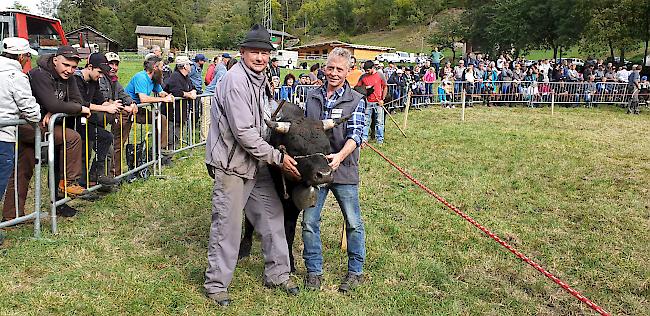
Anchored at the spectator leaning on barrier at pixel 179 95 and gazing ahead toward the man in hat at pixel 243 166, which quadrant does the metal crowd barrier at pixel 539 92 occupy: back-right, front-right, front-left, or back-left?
back-left

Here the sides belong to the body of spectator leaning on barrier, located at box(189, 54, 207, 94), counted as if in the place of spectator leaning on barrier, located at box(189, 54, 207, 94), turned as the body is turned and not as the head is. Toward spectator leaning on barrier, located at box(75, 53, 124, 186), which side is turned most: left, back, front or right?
right

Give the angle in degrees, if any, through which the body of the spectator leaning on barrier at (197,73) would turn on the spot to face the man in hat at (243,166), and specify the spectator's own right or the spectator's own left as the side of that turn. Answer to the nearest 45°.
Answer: approximately 90° to the spectator's own right

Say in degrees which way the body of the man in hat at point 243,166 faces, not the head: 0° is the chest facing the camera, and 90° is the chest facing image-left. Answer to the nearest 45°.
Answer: approximately 315°

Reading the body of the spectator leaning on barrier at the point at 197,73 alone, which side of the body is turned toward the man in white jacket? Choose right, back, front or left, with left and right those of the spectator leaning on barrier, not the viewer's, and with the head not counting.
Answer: right

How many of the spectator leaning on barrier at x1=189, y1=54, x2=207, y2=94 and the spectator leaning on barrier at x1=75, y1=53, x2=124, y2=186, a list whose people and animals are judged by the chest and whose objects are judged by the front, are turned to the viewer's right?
2

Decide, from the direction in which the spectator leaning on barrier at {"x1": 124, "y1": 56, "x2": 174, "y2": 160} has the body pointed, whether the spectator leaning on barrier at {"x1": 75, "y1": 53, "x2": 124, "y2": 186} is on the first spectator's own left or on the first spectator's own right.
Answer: on the first spectator's own right

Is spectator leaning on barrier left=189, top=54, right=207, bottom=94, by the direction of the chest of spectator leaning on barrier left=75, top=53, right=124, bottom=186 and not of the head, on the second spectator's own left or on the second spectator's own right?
on the second spectator's own left

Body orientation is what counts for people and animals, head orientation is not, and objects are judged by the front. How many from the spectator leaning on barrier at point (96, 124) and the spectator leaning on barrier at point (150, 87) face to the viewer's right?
2

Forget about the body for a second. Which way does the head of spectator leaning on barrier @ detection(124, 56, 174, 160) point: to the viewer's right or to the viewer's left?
to the viewer's right

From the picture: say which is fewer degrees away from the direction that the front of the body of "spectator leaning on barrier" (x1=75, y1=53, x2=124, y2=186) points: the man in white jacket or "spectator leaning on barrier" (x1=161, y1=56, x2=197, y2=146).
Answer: the spectator leaning on barrier

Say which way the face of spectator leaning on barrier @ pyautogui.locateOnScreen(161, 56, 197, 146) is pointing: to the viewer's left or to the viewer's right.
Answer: to the viewer's right

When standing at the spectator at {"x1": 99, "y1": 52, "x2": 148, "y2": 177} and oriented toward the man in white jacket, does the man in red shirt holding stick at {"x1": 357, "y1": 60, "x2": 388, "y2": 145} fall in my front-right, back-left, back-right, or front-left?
back-left

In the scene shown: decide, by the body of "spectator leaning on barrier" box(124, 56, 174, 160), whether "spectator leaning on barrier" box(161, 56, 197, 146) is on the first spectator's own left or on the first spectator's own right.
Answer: on the first spectator's own left
